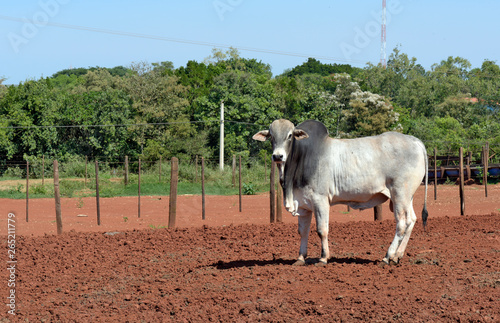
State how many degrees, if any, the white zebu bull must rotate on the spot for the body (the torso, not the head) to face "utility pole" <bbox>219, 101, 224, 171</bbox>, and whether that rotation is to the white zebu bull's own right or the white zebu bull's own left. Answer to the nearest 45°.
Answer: approximately 90° to the white zebu bull's own right

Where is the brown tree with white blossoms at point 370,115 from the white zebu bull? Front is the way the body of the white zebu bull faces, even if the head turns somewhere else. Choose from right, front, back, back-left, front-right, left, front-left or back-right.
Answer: right

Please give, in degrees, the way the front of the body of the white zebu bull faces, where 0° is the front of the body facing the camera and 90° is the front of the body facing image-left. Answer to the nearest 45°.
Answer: approximately 90°
